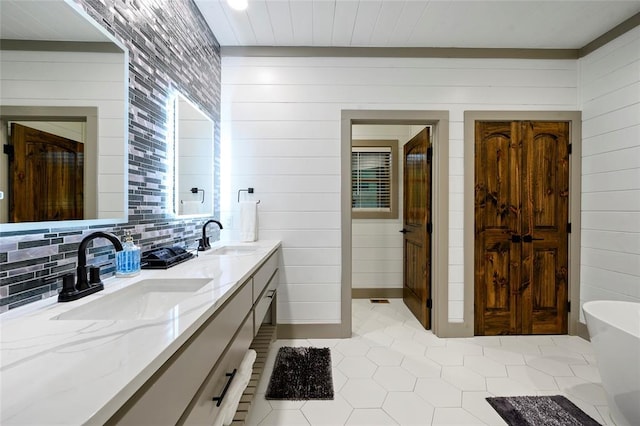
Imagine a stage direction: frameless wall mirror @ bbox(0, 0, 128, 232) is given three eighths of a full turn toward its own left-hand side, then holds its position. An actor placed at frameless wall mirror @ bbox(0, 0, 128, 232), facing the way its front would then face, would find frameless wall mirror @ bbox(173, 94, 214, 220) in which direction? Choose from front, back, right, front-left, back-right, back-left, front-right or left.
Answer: front-right

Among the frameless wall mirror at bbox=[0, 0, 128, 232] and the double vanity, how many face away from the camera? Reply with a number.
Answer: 0

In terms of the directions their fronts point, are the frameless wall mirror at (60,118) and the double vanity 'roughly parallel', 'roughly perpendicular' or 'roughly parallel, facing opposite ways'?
roughly parallel

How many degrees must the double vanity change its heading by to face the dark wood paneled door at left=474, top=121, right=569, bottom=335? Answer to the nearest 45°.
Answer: approximately 45° to its left

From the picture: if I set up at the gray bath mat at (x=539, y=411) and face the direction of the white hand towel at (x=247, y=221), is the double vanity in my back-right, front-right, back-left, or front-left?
front-left

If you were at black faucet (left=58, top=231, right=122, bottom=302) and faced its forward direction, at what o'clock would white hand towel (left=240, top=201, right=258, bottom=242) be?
The white hand towel is roughly at 9 o'clock from the black faucet.

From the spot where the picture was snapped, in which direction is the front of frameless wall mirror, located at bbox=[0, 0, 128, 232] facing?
facing the viewer and to the right of the viewer

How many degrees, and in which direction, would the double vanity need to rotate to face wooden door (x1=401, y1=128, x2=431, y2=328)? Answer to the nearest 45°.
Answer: approximately 90° to its left

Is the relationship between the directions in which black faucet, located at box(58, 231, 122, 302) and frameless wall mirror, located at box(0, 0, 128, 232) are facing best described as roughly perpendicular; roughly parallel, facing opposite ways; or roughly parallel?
roughly parallel

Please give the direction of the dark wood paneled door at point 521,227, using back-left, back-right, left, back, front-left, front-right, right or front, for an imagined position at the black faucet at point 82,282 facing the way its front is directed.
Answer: front-left
